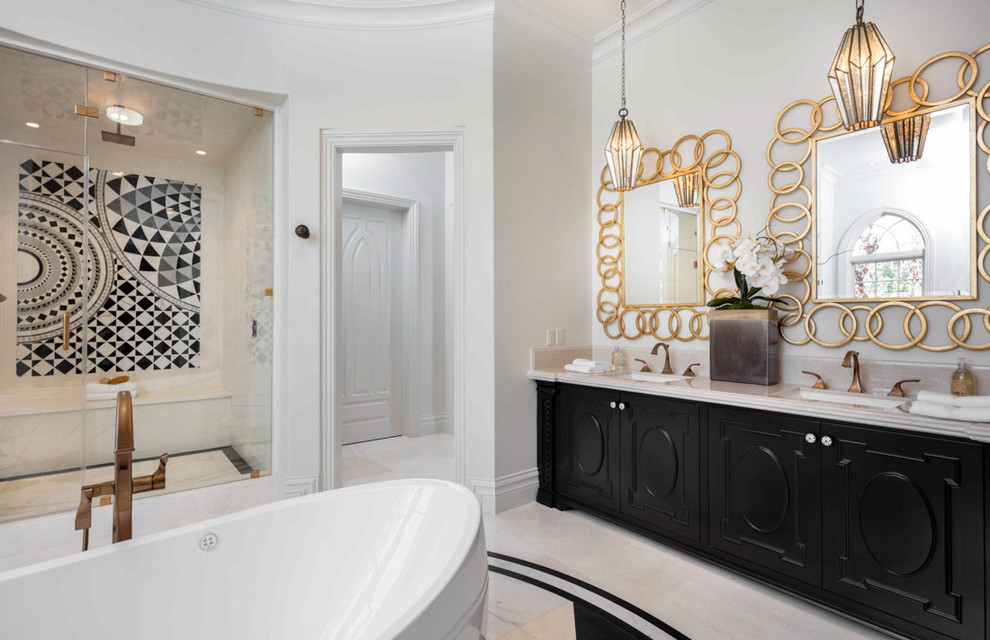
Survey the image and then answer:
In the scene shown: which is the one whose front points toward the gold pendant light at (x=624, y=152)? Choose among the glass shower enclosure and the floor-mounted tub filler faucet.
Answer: the glass shower enclosure

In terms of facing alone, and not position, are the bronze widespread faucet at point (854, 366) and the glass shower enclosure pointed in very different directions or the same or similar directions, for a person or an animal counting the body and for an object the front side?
very different directions

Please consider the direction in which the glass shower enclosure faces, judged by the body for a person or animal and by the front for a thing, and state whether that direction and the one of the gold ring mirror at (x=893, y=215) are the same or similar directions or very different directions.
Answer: very different directions

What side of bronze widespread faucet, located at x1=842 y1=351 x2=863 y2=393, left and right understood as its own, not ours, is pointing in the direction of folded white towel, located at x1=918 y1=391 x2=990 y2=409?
left

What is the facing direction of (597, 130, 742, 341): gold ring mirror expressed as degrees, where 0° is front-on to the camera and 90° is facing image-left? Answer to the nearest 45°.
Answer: approximately 45°

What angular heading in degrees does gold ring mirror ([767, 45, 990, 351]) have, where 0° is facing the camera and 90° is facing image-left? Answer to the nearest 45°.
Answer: approximately 45°
